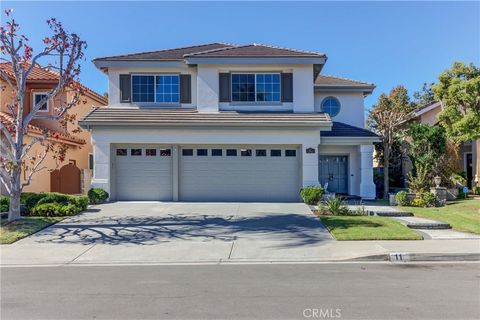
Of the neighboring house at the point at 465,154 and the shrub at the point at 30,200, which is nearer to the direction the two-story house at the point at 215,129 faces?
the shrub

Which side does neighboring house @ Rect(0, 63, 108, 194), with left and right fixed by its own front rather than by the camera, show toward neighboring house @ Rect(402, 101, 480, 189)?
left

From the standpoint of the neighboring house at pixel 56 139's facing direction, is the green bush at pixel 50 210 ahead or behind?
ahead

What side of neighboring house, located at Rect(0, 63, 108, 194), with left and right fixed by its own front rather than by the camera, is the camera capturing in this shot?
front

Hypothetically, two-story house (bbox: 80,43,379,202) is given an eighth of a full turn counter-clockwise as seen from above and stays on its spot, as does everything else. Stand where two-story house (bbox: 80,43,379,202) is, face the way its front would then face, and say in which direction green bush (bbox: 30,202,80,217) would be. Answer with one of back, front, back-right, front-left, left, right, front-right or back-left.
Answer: right

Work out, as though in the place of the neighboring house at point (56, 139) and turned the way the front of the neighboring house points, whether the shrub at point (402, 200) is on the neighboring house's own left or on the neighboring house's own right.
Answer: on the neighboring house's own left

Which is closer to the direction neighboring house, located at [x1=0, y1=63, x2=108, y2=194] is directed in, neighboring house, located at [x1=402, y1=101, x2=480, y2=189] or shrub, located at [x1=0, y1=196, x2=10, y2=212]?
the shrub

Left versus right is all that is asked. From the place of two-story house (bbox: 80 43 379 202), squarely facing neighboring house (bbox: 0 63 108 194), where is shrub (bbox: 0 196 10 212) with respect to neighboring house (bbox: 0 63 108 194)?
left

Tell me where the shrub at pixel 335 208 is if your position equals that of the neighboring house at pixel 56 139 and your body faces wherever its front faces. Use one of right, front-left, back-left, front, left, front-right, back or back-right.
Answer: front-left

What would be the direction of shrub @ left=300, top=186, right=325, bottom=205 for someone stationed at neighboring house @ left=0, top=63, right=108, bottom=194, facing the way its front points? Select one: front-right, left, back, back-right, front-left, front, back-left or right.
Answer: front-left

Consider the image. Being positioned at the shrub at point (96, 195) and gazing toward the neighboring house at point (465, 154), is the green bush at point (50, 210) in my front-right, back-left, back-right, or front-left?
back-right

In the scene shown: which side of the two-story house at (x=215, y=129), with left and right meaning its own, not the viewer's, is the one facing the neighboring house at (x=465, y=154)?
left

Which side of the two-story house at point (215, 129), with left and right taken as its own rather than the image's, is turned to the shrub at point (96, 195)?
right

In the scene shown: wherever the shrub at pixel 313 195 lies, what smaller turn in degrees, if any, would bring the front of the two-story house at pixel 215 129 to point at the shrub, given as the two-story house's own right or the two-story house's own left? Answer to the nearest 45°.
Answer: approximately 90° to the two-story house's own left

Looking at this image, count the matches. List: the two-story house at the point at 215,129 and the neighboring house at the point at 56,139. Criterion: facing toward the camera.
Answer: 2

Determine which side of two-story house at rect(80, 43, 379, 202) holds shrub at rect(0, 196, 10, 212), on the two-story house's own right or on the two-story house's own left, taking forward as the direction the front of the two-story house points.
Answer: on the two-story house's own right
